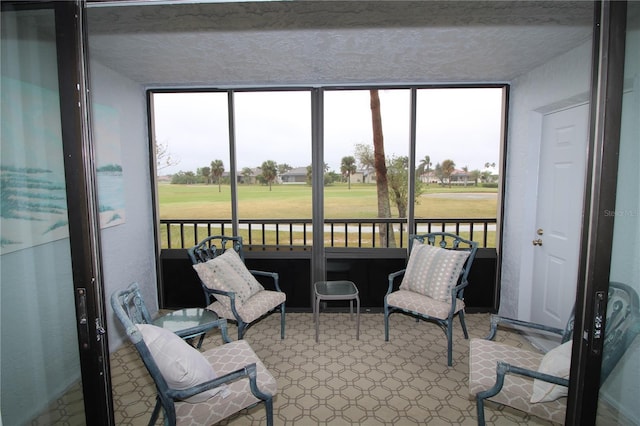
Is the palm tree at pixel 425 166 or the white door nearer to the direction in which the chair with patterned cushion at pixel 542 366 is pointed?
the palm tree

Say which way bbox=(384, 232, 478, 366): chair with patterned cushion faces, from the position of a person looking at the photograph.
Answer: facing the viewer and to the left of the viewer

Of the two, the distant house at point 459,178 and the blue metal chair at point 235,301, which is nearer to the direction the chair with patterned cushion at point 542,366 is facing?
the blue metal chair

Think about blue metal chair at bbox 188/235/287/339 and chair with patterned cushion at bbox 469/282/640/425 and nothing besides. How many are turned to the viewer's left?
1

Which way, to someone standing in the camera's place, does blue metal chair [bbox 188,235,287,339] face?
facing the viewer and to the right of the viewer

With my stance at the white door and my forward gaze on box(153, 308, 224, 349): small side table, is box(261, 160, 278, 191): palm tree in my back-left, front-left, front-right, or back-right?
front-right

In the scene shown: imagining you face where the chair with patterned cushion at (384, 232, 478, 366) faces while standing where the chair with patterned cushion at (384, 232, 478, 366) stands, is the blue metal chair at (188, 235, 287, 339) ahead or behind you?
ahead

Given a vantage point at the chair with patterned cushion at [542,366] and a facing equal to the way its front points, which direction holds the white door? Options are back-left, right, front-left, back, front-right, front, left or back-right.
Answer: right

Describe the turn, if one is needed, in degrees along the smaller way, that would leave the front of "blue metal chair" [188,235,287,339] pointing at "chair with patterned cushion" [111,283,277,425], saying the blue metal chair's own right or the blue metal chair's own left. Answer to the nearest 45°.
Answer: approximately 45° to the blue metal chair's own right

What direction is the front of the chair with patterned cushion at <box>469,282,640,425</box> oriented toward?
to the viewer's left

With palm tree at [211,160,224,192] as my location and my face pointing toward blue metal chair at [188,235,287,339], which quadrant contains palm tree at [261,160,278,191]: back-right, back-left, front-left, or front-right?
front-left

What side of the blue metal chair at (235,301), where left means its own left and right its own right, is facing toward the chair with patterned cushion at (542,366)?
front

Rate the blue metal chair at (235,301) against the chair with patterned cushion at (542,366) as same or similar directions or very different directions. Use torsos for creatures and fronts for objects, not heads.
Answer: very different directions
